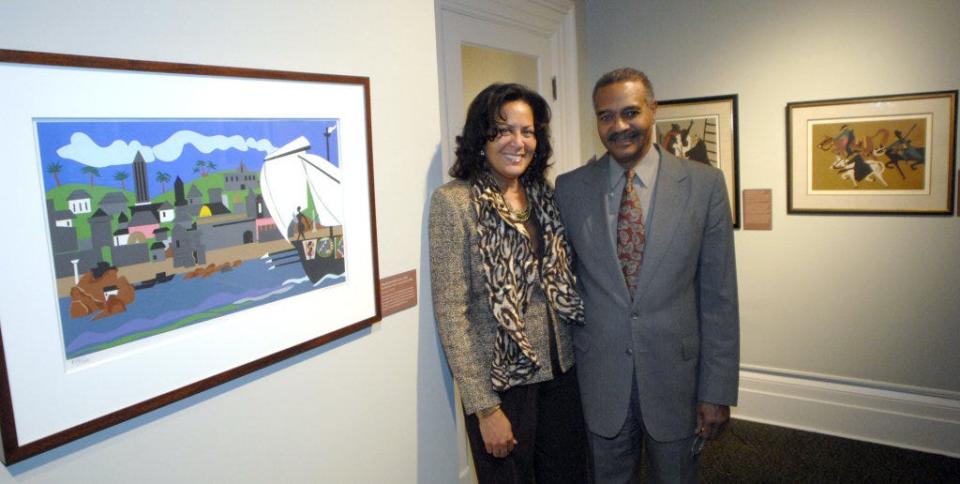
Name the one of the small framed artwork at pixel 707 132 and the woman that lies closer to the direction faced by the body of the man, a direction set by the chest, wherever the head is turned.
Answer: the woman

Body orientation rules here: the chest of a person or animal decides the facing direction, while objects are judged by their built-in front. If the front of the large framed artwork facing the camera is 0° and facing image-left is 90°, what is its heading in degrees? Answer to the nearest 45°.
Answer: approximately 315°

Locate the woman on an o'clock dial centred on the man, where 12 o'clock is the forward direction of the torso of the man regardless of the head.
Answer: The woman is roughly at 2 o'clock from the man.

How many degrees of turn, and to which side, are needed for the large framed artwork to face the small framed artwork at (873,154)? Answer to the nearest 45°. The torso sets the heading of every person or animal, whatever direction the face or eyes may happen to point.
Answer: approximately 45° to its left

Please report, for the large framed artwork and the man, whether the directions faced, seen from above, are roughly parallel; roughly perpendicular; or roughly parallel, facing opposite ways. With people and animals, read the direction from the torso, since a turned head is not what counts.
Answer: roughly perpendicular

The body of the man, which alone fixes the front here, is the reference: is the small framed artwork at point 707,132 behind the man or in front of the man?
behind

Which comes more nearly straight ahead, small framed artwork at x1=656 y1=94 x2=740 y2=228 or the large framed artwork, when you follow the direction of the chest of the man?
the large framed artwork
